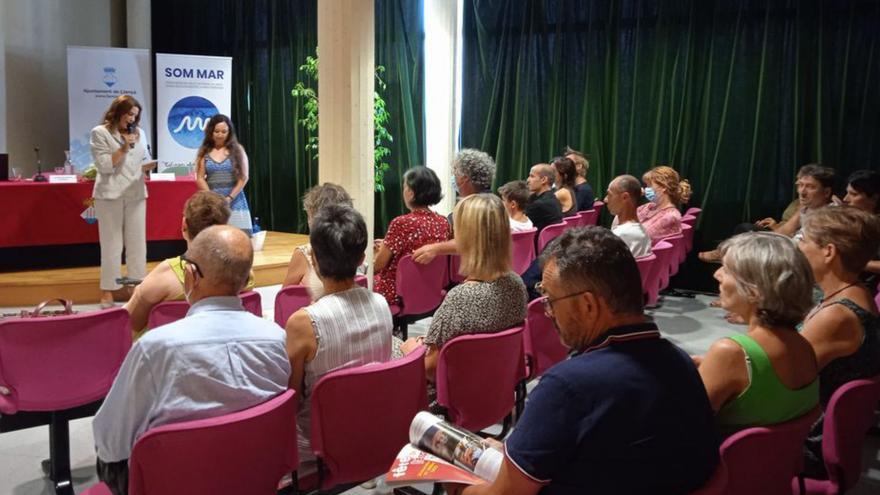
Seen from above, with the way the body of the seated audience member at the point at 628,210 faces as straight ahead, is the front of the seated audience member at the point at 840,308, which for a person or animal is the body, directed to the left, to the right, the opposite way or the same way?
the same way

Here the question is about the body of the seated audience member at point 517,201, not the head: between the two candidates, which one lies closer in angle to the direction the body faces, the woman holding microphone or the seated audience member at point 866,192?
the woman holding microphone

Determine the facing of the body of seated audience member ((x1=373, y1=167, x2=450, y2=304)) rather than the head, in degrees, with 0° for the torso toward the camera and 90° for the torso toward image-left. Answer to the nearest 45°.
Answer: approximately 135°

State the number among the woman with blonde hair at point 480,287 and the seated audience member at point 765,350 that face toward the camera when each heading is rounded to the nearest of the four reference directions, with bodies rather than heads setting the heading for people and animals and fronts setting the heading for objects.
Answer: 0

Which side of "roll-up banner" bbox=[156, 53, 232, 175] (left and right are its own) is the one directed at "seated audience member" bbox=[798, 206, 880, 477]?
front

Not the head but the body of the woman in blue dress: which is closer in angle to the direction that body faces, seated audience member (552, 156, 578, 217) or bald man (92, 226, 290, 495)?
the bald man

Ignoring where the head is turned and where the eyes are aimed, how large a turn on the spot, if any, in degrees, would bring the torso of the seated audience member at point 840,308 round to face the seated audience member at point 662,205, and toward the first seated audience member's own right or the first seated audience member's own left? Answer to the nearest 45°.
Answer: approximately 90° to the first seated audience member's own right

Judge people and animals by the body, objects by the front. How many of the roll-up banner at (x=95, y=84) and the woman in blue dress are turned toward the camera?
2

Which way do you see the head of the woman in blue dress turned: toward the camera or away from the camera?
toward the camera

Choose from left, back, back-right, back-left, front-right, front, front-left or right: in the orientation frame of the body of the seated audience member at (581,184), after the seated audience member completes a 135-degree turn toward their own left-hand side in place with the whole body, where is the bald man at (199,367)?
front-right

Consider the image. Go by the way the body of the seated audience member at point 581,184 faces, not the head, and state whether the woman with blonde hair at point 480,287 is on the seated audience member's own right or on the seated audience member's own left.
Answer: on the seated audience member's own left

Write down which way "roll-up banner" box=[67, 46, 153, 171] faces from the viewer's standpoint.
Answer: facing the viewer

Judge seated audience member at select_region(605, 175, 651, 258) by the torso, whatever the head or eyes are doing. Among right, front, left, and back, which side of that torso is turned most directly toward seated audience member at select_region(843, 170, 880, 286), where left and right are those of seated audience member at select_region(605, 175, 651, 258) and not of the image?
back

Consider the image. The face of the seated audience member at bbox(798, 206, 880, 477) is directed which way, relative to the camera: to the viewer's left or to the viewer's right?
to the viewer's left

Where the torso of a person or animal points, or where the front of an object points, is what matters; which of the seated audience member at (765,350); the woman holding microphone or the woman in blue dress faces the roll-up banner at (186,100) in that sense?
the seated audience member

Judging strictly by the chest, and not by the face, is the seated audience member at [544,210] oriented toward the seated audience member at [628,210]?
no

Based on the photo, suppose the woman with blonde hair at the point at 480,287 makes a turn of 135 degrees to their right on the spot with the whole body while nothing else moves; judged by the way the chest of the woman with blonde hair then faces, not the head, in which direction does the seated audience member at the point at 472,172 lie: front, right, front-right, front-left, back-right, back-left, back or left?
left

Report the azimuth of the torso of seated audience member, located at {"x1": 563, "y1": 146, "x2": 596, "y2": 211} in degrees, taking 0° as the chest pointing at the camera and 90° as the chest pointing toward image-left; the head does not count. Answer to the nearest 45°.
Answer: approximately 90°

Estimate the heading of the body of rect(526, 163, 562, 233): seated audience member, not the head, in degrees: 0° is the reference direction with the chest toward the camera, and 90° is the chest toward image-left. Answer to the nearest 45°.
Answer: approximately 90°

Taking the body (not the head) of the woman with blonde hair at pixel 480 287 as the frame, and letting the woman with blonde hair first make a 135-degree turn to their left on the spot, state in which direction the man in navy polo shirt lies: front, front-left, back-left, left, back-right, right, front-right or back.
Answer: front

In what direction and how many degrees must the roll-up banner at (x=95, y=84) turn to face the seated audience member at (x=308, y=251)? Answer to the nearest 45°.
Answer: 0° — it already faces them

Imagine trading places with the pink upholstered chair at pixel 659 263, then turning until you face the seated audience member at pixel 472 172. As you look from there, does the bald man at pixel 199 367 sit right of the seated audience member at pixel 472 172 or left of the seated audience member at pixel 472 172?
left
